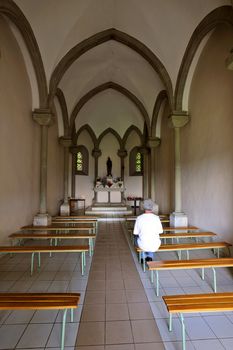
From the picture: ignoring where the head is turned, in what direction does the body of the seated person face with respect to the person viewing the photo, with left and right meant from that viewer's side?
facing away from the viewer

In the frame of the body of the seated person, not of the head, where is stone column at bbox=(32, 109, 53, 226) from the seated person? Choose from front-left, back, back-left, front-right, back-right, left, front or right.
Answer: front-left

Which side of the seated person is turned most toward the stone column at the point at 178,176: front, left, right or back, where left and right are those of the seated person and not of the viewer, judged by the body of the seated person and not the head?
front
